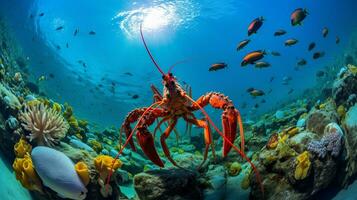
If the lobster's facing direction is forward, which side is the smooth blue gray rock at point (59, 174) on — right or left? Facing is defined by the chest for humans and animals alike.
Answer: on its right

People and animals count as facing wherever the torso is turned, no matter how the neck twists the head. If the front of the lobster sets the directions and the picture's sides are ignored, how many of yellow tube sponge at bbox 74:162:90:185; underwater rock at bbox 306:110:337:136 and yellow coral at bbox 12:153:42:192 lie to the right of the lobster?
2

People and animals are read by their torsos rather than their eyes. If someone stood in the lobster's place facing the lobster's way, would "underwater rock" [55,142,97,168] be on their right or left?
on their right

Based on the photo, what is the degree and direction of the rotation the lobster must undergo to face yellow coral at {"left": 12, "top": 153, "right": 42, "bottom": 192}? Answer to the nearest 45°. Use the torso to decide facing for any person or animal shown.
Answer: approximately 90° to its right

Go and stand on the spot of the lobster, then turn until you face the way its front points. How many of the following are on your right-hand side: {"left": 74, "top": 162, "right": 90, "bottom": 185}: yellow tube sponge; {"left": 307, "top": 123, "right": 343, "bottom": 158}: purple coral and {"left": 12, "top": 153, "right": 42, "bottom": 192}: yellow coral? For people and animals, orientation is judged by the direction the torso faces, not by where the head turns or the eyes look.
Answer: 2

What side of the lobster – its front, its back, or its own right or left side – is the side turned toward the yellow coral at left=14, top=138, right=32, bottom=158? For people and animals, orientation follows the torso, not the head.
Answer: right

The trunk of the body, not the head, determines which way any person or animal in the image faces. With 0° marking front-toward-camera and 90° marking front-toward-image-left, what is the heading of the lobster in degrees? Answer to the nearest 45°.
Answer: approximately 0°

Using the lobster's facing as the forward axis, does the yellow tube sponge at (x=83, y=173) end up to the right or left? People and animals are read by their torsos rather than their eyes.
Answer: on its right

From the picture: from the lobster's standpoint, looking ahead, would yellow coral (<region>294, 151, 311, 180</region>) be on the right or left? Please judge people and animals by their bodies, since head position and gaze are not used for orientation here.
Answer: on its left

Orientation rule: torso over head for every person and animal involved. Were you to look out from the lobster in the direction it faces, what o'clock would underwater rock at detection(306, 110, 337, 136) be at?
The underwater rock is roughly at 8 o'clock from the lobster.

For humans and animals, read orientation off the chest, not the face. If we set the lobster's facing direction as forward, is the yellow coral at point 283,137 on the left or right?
on its left

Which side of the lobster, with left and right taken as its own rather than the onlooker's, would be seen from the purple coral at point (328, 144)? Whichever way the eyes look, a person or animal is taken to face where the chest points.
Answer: left
